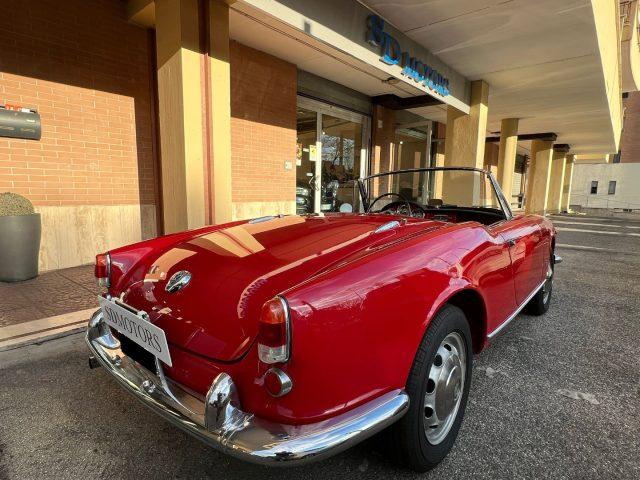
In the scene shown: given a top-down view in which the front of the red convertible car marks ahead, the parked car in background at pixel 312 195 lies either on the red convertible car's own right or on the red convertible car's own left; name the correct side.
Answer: on the red convertible car's own left

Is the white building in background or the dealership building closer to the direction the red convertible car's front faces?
the white building in background

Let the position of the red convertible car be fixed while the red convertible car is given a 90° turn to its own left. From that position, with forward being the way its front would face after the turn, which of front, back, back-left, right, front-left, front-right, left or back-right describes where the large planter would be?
front

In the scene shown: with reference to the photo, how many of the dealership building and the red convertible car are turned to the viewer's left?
0

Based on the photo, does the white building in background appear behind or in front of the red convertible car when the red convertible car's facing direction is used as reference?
in front

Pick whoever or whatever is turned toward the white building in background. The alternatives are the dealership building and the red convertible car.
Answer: the red convertible car

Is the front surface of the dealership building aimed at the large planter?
no

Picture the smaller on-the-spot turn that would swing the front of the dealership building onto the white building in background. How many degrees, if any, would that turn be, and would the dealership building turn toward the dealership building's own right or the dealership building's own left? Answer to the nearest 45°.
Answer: approximately 90° to the dealership building's own left

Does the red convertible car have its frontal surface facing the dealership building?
no

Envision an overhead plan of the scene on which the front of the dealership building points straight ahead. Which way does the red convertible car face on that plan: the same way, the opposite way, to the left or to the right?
to the left

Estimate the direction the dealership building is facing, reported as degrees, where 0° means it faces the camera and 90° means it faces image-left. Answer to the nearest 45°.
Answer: approximately 315°

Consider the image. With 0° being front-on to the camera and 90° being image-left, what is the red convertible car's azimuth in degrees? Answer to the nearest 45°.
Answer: approximately 225°
